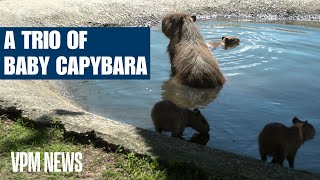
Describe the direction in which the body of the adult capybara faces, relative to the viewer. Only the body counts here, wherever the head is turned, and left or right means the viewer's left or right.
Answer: facing away from the viewer and to the left of the viewer

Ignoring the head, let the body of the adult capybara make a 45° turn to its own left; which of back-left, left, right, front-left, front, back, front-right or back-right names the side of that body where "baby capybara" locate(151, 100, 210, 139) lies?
left
